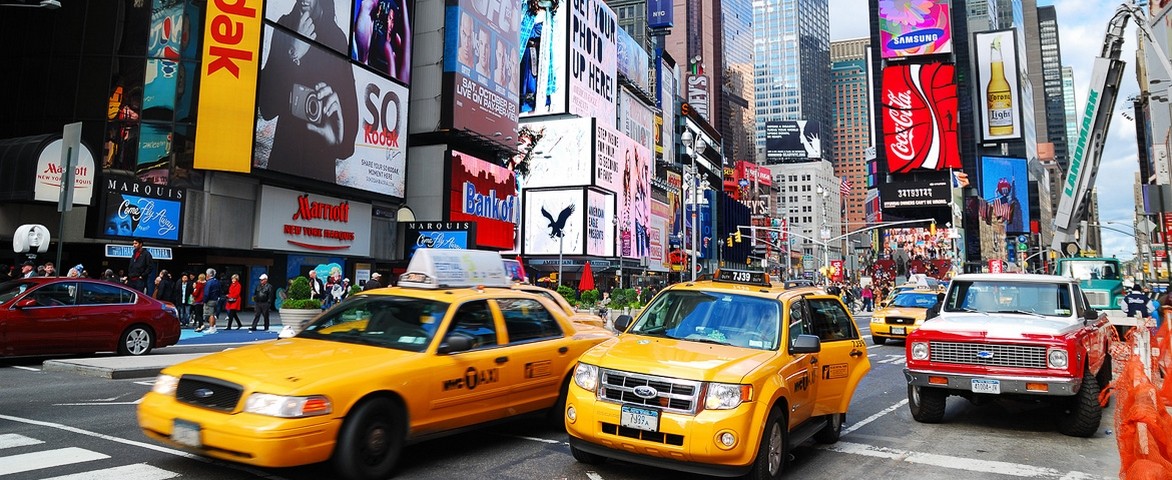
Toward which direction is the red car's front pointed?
to the viewer's left

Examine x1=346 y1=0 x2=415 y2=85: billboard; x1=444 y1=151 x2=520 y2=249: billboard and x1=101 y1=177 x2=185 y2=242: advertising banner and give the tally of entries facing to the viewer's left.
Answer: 0

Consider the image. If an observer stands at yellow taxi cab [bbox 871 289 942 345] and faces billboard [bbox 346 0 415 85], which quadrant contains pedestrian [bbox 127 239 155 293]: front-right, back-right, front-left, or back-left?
front-left

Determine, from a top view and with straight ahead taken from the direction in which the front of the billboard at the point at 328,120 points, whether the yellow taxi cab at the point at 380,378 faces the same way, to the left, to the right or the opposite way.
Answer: to the right

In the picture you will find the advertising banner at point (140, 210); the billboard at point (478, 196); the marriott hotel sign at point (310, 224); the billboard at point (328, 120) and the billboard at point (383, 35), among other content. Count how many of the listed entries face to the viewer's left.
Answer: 0

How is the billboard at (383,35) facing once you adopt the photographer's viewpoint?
facing the viewer and to the right of the viewer

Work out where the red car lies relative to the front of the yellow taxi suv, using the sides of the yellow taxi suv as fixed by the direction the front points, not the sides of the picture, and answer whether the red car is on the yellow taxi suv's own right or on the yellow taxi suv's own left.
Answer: on the yellow taxi suv's own right

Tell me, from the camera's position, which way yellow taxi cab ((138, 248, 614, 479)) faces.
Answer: facing the viewer and to the left of the viewer

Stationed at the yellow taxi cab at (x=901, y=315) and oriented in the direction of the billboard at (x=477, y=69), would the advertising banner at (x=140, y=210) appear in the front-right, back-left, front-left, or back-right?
front-left

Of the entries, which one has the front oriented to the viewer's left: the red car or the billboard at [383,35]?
the red car
